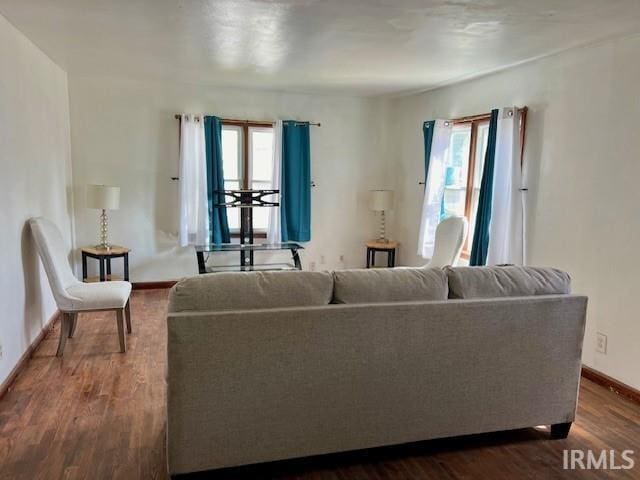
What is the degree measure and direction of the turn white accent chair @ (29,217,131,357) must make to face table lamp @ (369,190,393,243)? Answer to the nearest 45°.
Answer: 0° — it already faces it

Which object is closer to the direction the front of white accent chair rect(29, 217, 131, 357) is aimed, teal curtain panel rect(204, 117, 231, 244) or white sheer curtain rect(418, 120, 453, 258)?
the white sheer curtain

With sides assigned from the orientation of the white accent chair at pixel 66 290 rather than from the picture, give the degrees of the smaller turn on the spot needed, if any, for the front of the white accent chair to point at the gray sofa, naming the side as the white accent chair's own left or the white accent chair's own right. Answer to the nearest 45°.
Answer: approximately 45° to the white accent chair's own right

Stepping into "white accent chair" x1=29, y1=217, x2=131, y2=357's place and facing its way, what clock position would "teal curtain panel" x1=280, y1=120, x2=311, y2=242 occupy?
The teal curtain panel is roughly at 11 o'clock from the white accent chair.

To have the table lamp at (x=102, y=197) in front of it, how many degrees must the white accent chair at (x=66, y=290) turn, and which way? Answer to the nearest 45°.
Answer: approximately 90° to its left

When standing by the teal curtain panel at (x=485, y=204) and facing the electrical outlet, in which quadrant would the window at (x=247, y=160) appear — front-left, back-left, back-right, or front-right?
back-right

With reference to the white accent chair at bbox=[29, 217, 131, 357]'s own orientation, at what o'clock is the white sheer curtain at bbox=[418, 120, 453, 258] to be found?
The white sheer curtain is roughly at 12 o'clock from the white accent chair.

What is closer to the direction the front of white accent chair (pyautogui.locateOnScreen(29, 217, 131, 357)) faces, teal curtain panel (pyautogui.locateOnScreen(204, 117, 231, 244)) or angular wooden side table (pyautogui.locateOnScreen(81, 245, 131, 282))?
the teal curtain panel

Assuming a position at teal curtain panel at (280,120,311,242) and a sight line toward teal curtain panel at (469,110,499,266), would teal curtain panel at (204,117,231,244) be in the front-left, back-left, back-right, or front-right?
back-right

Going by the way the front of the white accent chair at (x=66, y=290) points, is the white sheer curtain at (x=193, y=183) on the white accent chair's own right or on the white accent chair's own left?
on the white accent chair's own left

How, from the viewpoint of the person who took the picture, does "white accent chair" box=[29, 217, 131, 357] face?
facing to the right of the viewer
